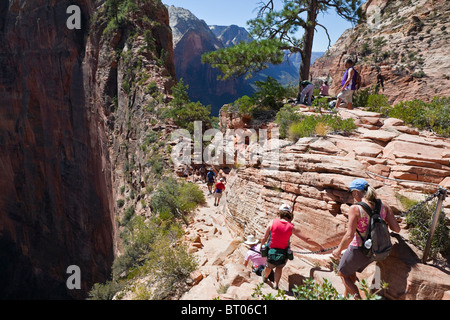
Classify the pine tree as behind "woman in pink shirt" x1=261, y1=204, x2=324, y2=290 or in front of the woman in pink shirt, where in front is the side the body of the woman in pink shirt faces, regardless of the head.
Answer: in front

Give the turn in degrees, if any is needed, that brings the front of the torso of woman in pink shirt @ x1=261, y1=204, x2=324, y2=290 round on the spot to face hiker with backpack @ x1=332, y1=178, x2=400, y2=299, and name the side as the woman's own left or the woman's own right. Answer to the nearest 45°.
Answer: approximately 135° to the woman's own right

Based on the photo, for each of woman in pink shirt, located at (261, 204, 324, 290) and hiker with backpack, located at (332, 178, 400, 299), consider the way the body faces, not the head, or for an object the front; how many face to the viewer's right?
0

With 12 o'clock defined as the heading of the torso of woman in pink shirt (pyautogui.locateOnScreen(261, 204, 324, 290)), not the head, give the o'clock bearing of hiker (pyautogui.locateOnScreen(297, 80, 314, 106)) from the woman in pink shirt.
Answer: The hiker is roughly at 12 o'clock from the woman in pink shirt.

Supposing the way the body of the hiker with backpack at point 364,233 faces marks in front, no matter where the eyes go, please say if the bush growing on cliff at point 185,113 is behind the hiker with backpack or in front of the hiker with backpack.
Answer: in front

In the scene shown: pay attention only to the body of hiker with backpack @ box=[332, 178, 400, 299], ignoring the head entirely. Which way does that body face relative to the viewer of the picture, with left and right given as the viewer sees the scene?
facing away from the viewer and to the left of the viewer

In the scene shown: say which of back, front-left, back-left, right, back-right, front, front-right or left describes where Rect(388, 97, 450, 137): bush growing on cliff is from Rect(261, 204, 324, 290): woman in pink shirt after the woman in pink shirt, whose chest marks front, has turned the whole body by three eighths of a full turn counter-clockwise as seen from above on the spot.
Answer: back

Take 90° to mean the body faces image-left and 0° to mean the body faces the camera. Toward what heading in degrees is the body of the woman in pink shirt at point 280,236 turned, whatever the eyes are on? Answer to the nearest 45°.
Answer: approximately 180°

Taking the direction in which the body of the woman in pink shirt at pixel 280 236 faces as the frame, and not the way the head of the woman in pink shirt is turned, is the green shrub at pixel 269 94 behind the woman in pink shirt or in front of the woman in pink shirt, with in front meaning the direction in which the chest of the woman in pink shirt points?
in front

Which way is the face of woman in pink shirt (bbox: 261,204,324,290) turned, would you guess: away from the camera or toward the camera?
away from the camera
